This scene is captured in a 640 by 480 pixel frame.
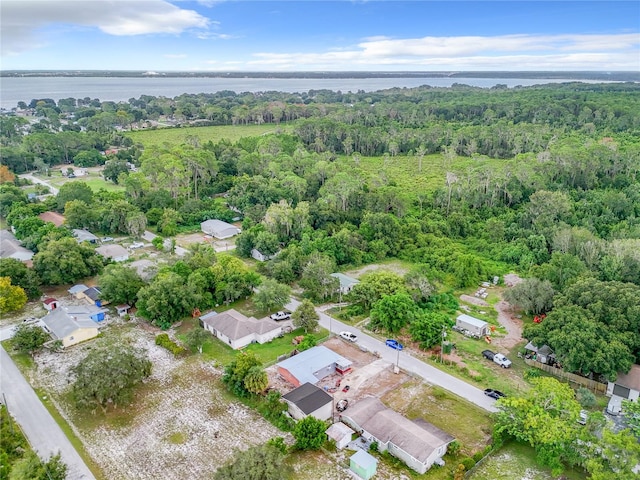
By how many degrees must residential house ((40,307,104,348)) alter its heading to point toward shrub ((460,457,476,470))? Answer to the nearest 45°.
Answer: approximately 90° to its left

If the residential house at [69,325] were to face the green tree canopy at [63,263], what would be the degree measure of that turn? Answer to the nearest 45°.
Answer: approximately 135° to its right

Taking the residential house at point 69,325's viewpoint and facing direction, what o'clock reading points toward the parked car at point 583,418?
The parked car is roughly at 9 o'clock from the residential house.

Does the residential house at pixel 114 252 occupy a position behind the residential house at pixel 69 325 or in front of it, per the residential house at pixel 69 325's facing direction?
behind

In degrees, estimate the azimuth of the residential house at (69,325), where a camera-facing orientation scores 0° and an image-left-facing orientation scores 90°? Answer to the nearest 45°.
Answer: approximately 45°

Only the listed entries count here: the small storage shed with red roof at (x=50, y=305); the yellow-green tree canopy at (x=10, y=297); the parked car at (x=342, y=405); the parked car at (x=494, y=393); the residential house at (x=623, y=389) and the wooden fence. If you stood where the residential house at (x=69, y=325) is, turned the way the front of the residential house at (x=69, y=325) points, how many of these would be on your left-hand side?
4

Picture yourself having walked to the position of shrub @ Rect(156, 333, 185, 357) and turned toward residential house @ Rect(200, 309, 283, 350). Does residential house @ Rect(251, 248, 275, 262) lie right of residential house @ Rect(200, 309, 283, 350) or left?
left

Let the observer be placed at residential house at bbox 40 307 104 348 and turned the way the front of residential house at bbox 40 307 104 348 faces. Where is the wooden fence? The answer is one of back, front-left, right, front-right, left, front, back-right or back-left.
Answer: left

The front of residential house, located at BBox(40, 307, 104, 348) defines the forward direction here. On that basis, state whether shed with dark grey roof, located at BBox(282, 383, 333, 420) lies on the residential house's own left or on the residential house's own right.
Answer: on the residential house's own left

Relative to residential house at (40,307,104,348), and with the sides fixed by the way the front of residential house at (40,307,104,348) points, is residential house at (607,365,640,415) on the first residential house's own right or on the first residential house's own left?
on the first residential house's own left

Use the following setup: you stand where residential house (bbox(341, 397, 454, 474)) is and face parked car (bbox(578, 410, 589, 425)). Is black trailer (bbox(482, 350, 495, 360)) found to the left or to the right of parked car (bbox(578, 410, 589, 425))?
left

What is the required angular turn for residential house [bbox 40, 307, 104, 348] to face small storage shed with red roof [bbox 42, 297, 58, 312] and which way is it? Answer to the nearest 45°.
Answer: approximately 135° to its right

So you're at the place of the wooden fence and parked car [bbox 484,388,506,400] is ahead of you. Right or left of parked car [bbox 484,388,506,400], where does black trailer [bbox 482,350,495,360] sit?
right

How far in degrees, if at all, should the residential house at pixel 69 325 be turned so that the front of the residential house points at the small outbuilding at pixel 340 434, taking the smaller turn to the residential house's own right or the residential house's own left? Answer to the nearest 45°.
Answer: approximately 90° to the residential house's own left

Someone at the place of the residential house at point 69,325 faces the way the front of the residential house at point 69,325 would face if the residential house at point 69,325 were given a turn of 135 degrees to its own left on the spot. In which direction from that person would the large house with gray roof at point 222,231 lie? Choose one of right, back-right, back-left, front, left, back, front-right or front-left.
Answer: front-left

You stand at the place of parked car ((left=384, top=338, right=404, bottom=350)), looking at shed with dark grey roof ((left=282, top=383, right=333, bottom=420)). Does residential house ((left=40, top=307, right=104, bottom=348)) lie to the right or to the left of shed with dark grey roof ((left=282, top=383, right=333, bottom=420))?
right

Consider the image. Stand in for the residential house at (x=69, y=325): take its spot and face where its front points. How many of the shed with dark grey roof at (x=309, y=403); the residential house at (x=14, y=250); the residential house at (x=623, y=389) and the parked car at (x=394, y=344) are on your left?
3

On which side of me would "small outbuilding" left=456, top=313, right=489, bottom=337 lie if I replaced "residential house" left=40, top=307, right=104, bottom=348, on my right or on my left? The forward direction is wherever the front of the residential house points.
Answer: on my left

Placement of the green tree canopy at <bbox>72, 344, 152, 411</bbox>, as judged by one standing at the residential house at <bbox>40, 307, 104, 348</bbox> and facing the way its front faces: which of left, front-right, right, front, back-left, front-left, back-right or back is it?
front-left
